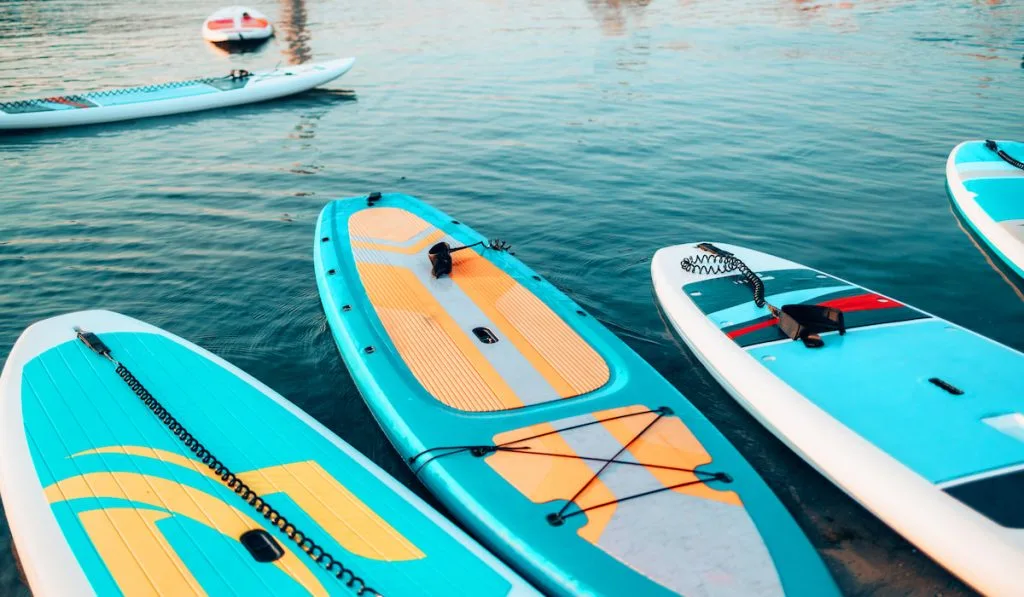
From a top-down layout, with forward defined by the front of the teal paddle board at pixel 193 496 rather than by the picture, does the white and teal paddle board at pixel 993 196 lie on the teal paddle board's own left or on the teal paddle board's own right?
on the teal paddle board's own left

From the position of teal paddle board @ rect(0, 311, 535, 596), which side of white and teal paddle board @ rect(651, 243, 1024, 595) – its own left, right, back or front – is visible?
right

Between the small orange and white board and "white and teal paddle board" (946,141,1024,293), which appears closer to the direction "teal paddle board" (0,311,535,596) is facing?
the white and teal paddle board

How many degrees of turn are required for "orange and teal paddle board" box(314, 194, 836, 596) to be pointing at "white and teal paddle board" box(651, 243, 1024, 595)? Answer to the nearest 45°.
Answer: approximately 45° to its left

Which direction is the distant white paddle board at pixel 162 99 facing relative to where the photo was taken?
to the viewer's right

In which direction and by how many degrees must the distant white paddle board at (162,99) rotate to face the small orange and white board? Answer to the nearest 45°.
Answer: approximately 90° to its left

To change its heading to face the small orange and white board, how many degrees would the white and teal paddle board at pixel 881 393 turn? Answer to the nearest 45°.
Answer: approximately 180°

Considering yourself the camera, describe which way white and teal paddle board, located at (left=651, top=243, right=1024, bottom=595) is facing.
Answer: facing the viewer and to the right of the viewer

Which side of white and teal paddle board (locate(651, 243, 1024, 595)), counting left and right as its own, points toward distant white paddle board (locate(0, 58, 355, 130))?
back

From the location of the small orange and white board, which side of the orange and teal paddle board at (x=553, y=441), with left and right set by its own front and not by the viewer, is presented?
back
